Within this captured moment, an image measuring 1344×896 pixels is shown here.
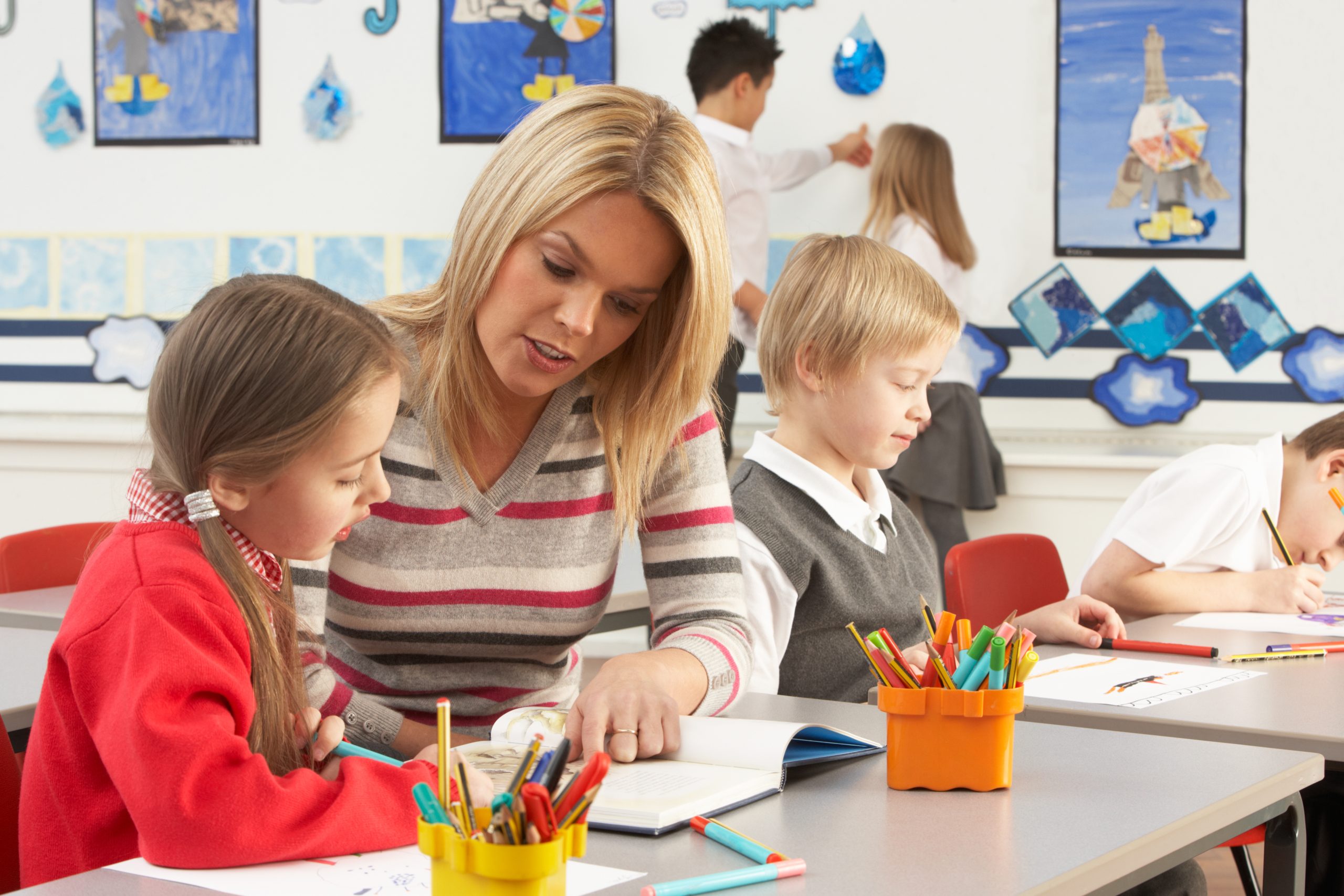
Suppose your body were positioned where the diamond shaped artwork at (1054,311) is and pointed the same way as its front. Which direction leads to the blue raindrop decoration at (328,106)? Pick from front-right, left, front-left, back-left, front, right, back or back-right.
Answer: right

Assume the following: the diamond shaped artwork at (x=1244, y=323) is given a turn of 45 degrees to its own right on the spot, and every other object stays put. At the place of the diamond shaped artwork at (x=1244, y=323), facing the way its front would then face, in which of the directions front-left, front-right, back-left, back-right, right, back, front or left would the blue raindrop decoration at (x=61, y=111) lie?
front-right

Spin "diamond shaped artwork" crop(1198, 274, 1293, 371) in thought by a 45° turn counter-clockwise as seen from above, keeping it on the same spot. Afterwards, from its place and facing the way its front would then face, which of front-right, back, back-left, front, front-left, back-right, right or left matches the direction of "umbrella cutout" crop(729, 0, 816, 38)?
back-right

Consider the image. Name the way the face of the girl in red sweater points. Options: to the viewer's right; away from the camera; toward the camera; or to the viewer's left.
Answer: to the viewer's right

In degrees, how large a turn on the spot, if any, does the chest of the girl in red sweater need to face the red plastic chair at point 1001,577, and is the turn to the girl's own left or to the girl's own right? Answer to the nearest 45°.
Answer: approximately 45° to the girl's own left

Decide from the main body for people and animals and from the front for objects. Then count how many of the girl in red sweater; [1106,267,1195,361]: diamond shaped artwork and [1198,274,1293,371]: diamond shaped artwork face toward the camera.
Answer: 2

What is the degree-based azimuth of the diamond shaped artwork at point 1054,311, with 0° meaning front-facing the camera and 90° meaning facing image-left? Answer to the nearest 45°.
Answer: approximately 0°

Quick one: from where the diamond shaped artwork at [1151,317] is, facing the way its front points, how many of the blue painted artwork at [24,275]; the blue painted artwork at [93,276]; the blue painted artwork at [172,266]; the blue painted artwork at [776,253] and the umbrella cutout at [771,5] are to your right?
5

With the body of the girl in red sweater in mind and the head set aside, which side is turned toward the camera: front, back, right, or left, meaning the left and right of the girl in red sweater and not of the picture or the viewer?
right

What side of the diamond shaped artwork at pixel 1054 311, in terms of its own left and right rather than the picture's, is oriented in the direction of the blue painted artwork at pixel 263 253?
right
